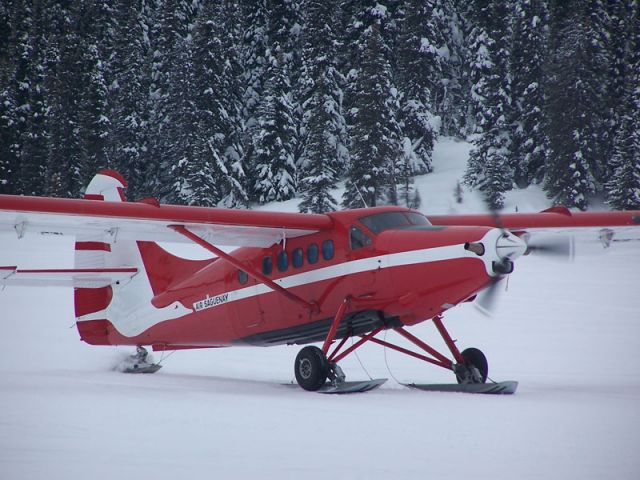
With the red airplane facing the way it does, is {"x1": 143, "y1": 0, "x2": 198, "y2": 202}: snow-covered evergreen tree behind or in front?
behind

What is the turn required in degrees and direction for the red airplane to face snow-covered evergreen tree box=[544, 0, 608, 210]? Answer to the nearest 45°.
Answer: approximately 90° to its left

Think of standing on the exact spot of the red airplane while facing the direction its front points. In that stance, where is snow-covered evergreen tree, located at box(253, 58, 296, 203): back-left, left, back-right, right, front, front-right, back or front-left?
back-left

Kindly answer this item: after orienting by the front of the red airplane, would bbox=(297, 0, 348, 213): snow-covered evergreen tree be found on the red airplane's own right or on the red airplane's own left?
on the red airplane's own left

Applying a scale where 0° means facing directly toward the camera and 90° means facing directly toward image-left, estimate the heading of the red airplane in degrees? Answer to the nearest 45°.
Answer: approximately 315°

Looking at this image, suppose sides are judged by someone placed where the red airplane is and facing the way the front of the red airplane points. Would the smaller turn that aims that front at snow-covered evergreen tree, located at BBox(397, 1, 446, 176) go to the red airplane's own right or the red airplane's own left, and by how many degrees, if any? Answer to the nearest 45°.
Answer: approximately 135° to the red airplane's own left

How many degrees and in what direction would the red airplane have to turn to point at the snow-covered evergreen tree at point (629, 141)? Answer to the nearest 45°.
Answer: approximately 90° to its left

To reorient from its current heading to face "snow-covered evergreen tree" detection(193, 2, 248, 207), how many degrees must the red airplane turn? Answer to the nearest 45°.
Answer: approximately 135° to its left

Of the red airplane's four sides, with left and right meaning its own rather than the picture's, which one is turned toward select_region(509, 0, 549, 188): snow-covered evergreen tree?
left
